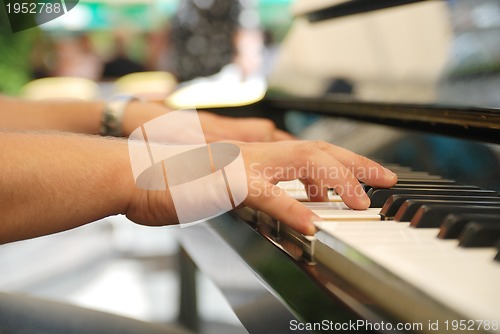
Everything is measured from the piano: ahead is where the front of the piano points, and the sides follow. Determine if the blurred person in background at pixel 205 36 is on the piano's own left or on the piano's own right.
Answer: on the piano's own right

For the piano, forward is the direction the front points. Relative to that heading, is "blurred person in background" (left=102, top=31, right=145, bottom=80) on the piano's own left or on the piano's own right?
on the piano's own right

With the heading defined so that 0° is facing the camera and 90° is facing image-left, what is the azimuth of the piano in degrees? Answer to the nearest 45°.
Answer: approximately 45°

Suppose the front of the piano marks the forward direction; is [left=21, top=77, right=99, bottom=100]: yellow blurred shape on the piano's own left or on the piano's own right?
on the piano's own right

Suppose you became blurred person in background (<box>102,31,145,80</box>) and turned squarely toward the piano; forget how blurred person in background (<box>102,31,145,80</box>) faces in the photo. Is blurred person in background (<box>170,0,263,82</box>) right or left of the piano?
left
